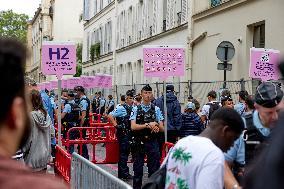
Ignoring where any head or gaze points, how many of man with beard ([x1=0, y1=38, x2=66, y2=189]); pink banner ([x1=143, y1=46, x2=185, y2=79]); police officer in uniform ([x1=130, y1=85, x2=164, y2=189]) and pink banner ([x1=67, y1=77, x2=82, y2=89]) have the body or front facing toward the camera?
3

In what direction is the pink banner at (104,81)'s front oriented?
toward the camera

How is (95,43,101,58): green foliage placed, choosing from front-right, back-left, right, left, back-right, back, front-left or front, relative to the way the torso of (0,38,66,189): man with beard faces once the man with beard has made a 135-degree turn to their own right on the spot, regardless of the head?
back

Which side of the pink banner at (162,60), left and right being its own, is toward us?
front

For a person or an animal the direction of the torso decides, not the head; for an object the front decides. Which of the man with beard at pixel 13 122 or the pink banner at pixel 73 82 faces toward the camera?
the pink banner

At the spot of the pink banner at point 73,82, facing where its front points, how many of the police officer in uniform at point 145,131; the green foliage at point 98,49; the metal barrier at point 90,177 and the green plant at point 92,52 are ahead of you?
2

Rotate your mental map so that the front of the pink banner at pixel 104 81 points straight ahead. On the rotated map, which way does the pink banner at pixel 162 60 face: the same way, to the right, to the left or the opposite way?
the same way

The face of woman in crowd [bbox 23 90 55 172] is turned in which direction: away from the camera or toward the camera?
away from the camera

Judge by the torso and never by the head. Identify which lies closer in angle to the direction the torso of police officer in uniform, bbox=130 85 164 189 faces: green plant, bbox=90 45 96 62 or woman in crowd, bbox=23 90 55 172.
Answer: the woman in crowd

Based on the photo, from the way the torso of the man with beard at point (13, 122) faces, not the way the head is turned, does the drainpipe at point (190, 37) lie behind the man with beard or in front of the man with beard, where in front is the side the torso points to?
in front

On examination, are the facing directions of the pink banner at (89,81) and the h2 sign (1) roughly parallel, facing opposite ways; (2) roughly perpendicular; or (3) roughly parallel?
roughly parallel

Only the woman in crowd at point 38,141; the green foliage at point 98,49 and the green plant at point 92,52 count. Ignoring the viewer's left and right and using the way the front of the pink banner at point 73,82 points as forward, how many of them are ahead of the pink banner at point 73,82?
1

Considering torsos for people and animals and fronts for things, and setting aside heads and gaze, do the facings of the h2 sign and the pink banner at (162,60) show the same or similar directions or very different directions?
same or similar directions

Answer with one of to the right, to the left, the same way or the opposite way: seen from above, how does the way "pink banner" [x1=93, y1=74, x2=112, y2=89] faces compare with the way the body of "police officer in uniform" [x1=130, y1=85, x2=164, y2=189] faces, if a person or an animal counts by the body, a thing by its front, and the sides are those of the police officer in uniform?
the same way

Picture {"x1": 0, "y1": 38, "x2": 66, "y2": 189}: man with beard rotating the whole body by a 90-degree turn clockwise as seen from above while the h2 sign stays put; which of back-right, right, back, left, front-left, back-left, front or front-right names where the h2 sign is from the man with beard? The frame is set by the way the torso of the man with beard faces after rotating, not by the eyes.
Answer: back-left
